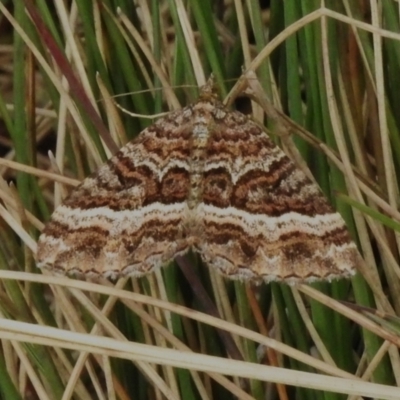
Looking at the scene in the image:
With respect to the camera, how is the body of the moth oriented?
away from the camera
